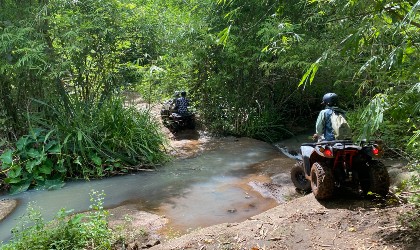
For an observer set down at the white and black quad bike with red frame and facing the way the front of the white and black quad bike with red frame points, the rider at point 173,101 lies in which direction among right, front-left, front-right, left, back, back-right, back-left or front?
front

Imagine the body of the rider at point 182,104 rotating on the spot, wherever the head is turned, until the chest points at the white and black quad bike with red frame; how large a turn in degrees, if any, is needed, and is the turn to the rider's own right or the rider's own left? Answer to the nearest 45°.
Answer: approximately 180°

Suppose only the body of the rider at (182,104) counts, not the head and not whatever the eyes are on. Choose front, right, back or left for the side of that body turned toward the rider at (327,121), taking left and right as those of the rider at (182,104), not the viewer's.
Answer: back

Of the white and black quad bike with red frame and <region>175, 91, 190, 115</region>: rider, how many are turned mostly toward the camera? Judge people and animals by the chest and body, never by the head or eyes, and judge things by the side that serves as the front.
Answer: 0

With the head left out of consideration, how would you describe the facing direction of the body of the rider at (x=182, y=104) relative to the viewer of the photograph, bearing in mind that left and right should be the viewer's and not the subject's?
facing away from the viewer

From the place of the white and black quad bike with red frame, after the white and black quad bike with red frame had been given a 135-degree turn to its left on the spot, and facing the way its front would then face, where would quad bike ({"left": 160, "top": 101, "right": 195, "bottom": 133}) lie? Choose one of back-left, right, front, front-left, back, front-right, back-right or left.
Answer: back-right

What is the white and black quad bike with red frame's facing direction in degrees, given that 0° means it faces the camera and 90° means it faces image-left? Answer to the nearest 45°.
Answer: approximately 135°

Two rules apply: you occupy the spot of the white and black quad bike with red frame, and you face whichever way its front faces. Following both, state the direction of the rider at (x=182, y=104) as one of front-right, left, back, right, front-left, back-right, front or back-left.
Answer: front
